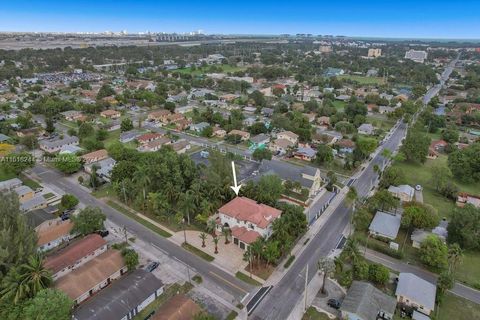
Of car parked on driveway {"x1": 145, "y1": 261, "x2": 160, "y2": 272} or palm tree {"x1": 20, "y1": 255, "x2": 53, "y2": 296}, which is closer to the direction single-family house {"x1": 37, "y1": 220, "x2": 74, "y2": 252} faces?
the car parked on driveway

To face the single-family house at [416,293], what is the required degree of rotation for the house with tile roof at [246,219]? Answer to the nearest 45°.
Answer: approximately 90° to its left

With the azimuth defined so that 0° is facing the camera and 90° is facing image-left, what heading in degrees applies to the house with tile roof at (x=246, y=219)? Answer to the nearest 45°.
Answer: approximately 45°
